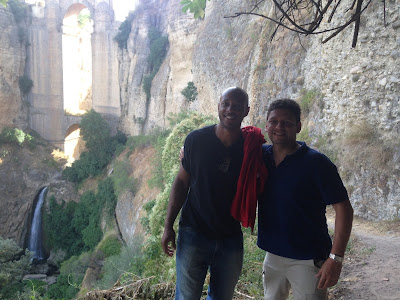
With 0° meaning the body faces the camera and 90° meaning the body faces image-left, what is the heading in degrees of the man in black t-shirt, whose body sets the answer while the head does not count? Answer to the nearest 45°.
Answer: approximately 0°

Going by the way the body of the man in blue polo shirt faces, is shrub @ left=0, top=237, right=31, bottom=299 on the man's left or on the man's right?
on the man's right

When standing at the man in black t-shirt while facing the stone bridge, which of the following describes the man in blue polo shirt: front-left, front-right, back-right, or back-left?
back-right

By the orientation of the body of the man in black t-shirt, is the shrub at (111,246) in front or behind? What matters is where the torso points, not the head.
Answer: behind

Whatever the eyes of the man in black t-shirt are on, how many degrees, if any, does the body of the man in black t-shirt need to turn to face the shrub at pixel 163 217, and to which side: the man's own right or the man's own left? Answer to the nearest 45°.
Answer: approximately 180°

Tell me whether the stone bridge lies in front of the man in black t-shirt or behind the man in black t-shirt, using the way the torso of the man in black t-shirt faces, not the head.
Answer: behind

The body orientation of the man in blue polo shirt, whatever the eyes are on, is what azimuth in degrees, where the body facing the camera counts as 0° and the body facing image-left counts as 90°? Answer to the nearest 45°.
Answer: approximately 45°
